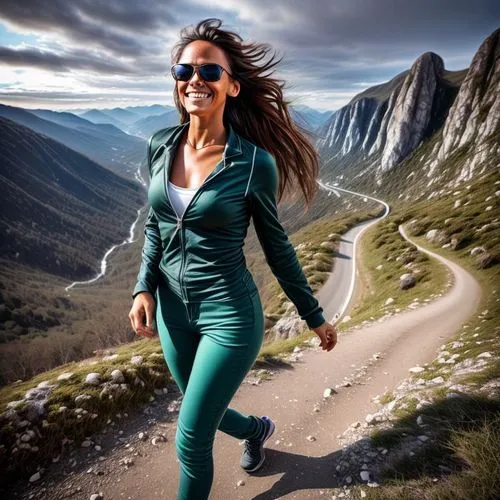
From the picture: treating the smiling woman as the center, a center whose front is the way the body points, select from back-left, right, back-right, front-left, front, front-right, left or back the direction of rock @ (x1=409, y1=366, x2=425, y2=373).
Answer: back

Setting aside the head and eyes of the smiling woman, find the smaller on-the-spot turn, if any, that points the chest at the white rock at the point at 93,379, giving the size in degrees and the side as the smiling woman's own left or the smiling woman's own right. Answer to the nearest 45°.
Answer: approximately 90° to the smiling woman's own right

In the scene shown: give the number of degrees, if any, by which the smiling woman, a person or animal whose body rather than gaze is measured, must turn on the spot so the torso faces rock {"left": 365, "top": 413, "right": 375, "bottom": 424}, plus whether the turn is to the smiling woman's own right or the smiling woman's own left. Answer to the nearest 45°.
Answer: approximately 180°

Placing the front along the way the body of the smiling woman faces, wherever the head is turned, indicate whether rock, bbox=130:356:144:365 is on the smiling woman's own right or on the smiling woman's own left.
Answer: on the smiling woman's own right

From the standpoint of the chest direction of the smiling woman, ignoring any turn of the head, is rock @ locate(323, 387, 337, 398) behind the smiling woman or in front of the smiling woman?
behind

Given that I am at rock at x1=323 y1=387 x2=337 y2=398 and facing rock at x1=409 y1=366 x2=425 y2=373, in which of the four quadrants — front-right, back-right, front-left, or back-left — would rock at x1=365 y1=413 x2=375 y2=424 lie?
back-right

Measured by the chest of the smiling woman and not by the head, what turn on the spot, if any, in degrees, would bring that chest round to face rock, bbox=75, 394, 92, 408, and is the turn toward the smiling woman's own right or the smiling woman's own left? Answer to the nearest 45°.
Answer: approximately 90° to the smiling woman's own right

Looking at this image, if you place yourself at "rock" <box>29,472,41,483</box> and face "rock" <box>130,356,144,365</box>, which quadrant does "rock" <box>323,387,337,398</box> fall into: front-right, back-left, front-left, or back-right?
front-right

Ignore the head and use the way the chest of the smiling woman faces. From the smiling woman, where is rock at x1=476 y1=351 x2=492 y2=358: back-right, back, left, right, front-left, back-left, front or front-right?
back

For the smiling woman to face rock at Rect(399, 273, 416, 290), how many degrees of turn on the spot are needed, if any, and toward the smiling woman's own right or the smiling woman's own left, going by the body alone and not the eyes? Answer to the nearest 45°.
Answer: approximately 180°

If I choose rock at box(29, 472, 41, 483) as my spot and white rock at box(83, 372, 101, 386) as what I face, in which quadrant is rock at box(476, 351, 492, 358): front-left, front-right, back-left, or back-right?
front-right

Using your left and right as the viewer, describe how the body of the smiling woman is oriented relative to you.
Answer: facing the viewer and to the left of the viewer
